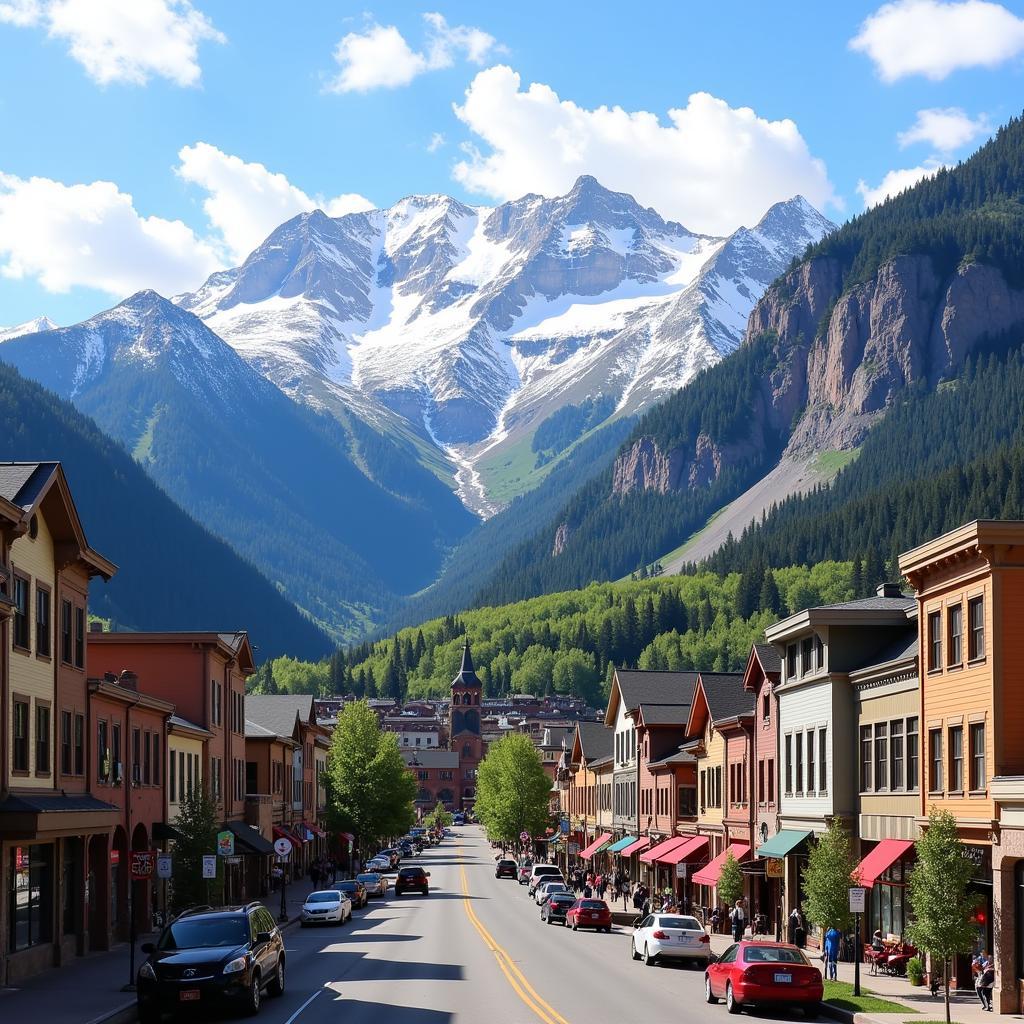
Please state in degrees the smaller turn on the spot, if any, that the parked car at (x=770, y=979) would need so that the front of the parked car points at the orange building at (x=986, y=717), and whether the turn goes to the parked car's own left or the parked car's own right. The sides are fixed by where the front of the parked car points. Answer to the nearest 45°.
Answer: approximately 90° to the parked car's own right

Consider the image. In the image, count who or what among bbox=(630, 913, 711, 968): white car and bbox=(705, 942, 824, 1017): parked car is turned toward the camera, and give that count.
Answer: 0

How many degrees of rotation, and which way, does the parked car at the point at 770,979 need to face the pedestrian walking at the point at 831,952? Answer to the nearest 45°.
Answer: approximately 45° to its right

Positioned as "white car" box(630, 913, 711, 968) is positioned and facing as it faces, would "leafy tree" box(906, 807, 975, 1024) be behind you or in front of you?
behind

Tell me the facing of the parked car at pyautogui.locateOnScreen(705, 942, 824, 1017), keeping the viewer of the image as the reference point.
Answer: facing away from the viewer and to the left of the viewer

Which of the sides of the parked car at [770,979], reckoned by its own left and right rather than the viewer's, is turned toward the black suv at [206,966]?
left

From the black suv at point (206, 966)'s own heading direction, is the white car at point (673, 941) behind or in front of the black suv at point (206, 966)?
behind

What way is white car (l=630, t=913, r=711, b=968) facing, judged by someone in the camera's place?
facing away from the viewer and to the left of the viewer

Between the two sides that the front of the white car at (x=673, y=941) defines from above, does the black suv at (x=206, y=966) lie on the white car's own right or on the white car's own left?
on the white car's own left
